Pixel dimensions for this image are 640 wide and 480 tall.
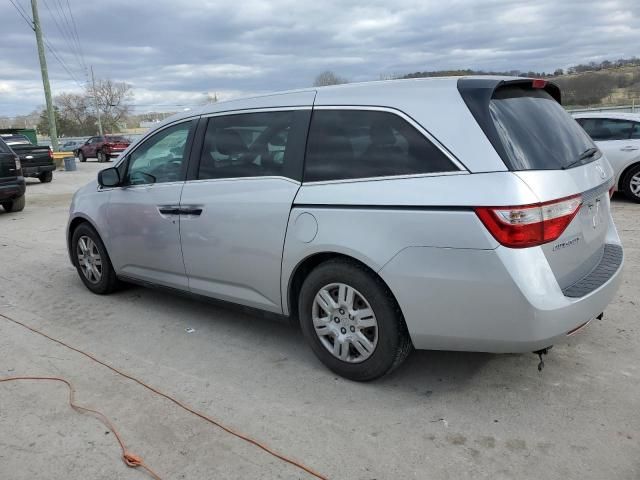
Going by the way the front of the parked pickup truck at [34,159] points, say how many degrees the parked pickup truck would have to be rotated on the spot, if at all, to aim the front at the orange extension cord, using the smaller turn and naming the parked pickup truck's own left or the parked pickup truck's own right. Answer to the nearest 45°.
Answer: approximately 135° to the parked pickup truck's own left

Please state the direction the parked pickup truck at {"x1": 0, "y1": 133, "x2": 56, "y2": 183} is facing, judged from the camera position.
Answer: facing away from the viewer and to the left of the viewer

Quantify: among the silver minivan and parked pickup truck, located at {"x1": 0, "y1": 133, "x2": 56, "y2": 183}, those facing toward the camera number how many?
0

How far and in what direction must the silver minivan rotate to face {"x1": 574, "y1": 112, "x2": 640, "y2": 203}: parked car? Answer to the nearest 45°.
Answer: approximately 90° to its right

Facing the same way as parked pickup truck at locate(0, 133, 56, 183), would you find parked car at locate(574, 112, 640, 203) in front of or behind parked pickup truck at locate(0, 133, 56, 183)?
behind

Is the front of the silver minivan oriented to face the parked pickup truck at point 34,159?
yes

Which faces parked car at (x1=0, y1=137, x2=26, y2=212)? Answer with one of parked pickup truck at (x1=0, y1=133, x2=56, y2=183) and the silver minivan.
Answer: the silver minivan

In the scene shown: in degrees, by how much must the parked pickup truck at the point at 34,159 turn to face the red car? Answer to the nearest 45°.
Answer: approximately 45° to its right

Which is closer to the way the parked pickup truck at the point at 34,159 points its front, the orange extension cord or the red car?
the red car

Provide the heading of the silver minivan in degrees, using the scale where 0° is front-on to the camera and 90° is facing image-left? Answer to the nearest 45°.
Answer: approximately 135°

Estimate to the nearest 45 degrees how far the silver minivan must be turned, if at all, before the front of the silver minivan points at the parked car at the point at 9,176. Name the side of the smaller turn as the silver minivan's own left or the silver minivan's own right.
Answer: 0° — it already faces it
